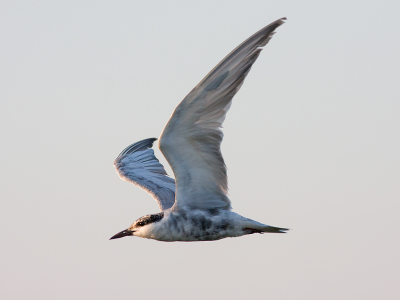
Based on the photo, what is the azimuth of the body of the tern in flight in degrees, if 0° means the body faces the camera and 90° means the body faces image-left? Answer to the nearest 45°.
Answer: approximately 90°
